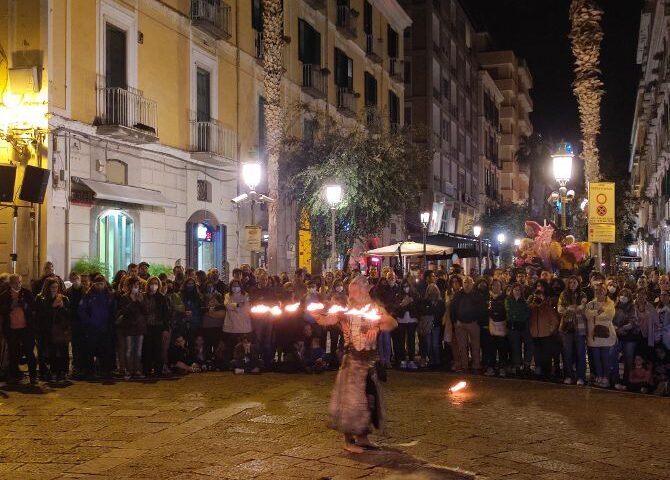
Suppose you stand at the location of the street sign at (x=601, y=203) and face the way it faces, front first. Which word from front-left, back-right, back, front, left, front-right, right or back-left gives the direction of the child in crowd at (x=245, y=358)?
front-right

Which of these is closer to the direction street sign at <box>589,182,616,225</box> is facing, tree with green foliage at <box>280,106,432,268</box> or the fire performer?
the fire performer

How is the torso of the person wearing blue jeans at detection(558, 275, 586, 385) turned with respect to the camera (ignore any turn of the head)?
toward the camera

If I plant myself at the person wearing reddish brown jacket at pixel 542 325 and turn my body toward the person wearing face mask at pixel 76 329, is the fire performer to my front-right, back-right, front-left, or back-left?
front-left

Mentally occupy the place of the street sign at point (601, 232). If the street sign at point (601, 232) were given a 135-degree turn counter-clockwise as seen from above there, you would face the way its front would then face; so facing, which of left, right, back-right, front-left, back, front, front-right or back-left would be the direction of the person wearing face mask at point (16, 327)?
back

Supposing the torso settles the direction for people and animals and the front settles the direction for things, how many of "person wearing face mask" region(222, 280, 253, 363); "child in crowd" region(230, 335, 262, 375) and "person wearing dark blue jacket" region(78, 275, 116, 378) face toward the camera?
3

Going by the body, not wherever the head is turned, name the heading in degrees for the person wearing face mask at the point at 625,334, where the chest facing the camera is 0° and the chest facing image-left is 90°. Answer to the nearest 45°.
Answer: approximately 45°

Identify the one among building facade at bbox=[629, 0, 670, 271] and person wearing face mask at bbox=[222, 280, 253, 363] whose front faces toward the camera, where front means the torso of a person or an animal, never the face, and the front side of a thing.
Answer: the person wearing face mask

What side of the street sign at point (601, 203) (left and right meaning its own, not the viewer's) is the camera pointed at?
front

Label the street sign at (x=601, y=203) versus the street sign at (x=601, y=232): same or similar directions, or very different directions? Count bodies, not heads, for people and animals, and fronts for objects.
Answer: same or similar directions

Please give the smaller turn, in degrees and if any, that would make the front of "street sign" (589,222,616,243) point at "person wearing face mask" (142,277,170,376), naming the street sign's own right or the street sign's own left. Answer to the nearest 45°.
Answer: approximately 45° to the street sign's own right

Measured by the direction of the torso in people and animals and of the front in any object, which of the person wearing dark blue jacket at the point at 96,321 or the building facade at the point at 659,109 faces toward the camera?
the person wearing dark blue jacket

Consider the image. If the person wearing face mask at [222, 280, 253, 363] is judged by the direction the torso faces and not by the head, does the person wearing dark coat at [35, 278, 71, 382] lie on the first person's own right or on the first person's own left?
on the first person's own right
